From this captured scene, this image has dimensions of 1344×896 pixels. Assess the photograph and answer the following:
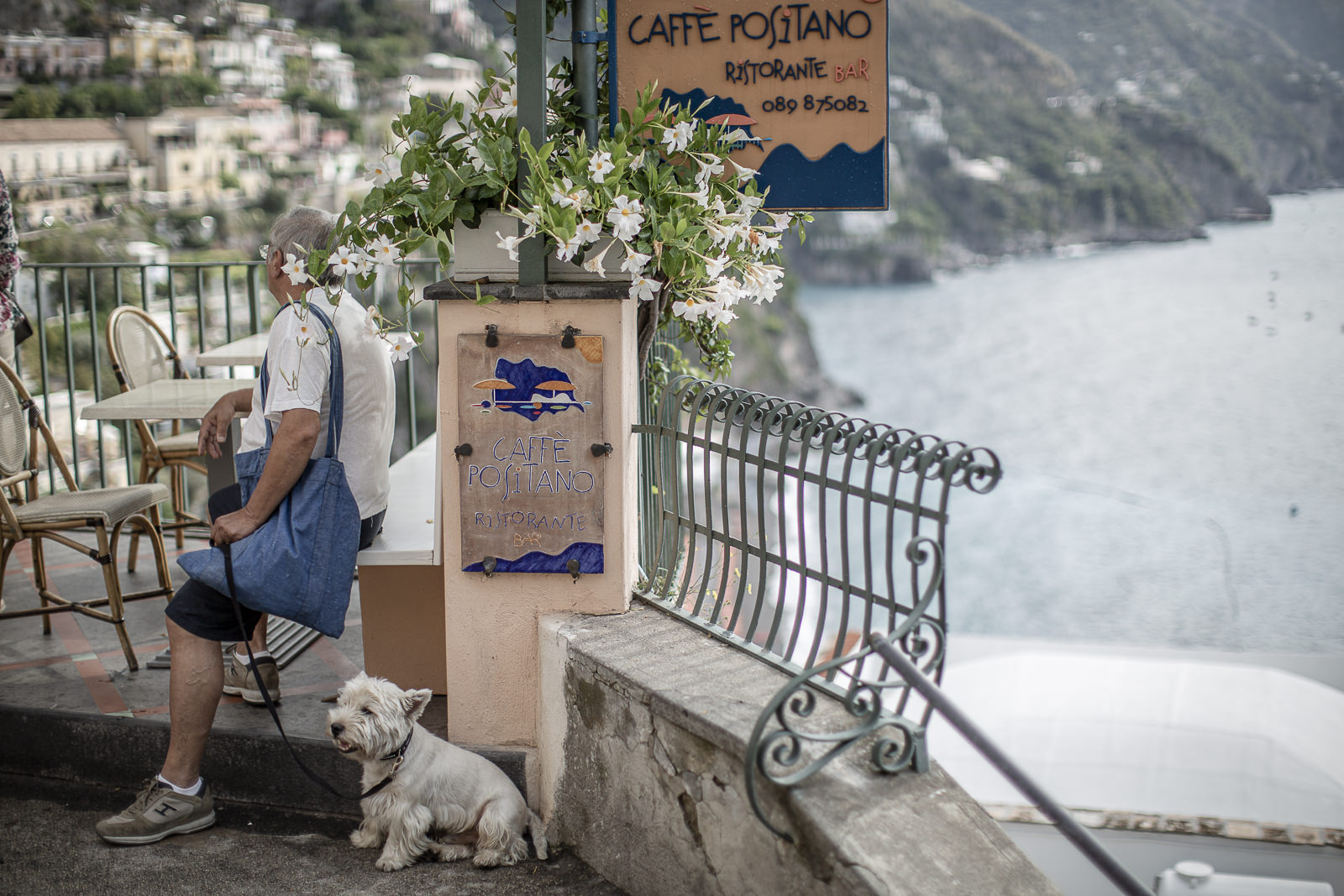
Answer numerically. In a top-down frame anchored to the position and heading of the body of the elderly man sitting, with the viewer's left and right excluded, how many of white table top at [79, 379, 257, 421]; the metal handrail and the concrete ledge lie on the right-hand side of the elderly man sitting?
1

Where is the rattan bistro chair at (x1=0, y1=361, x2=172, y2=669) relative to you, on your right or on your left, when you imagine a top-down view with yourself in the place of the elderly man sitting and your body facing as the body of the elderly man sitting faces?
on your right

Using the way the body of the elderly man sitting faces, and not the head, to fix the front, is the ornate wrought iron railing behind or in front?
behind

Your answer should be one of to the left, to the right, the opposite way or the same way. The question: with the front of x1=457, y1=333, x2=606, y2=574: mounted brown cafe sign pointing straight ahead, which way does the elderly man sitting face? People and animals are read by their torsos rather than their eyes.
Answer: to the right

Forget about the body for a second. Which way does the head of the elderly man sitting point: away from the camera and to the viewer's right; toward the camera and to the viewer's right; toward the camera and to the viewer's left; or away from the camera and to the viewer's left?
away from the camera and to the viewer's left

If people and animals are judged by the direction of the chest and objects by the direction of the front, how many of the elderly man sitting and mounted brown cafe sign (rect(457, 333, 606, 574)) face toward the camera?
1

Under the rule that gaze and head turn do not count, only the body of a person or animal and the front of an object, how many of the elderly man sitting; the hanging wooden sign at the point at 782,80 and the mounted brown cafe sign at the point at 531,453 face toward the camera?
2

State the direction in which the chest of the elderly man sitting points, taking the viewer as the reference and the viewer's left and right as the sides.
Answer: facing to the left of the viewer
